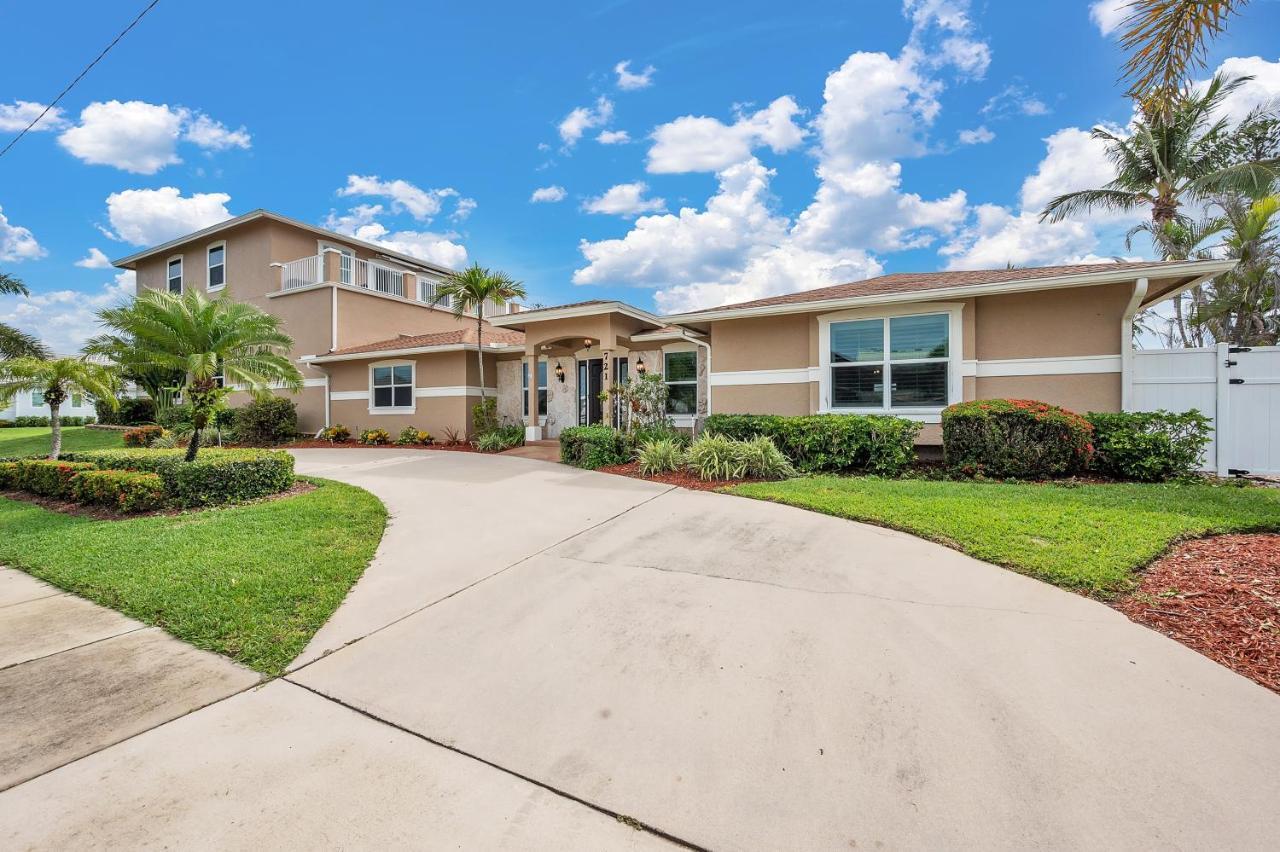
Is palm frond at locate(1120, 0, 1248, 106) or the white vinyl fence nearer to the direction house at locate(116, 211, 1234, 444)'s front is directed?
the palm frond

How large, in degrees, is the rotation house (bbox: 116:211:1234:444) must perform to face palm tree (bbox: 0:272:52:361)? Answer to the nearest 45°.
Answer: approximately 90° to its right

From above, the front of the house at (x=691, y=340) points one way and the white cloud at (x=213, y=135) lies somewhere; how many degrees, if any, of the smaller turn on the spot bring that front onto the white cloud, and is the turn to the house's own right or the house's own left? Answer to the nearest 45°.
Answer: approximately 90° to the house's own right

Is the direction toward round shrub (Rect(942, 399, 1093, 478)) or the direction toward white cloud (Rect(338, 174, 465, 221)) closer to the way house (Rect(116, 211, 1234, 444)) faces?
the round shrub

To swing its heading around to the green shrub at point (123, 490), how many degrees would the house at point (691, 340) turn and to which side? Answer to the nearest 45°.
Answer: approximately 45° to its right

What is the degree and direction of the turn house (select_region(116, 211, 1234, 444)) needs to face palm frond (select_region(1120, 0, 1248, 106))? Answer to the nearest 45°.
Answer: approximately 45° to its left

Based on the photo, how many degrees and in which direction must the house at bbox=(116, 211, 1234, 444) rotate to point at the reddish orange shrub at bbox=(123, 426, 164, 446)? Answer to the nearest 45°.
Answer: approximately 90° to its right

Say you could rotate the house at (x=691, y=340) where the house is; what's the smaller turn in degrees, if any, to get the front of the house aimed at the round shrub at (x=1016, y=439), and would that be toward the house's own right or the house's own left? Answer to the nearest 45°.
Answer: approximately 45° to the house's own left

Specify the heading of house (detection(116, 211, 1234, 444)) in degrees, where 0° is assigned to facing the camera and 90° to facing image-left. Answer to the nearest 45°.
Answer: approximately 0°

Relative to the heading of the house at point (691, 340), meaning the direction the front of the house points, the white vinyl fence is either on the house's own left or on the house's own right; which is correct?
on the house's own left
